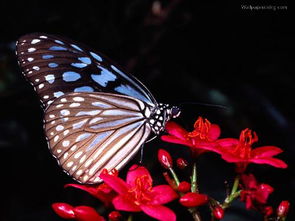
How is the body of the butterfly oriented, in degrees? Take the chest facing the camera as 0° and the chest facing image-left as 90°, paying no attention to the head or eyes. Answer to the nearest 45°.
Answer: approximately 270°

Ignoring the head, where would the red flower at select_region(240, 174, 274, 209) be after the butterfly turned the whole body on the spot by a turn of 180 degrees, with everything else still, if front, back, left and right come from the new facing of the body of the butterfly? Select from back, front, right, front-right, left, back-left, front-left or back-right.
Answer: back-left

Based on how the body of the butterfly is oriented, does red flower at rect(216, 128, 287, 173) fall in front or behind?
in front

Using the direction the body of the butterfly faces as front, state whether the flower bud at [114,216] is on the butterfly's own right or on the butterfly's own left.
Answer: on the butterfly's own right

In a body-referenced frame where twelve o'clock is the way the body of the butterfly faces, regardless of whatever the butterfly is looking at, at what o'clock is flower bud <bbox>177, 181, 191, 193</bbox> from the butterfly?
The flower bud is roughly at 12 o'clock from the butterfly.

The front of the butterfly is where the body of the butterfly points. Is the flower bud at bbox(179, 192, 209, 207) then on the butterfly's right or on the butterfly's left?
on the butterfly's right

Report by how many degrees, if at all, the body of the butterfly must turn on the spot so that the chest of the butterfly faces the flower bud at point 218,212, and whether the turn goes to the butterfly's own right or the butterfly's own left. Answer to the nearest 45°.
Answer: approximately 45° to the butterfly's own right
